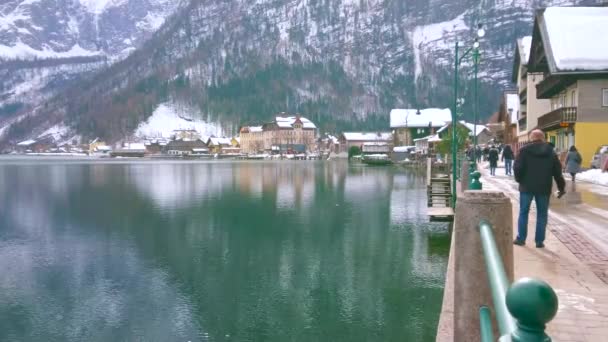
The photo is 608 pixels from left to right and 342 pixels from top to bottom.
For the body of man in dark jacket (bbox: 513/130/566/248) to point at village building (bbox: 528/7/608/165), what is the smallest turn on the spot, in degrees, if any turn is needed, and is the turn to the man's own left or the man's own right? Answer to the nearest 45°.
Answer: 0° — they already face it

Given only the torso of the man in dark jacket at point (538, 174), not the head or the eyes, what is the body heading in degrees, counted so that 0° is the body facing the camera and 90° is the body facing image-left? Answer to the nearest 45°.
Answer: approximately 180°

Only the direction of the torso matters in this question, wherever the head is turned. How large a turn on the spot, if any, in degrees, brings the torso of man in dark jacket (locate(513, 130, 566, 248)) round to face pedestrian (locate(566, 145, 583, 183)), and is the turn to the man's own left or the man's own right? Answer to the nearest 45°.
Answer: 0° — they already face them
